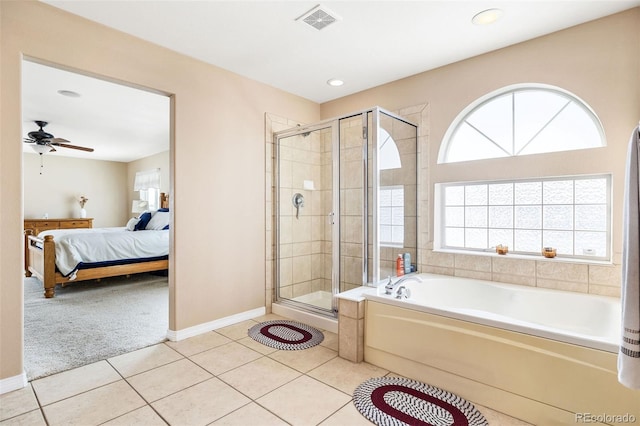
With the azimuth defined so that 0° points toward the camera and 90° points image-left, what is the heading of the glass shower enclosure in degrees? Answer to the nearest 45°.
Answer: approximately 45°

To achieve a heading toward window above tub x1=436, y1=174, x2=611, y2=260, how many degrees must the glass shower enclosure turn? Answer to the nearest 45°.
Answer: approximately 135° to its left

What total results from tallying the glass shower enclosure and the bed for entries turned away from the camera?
0

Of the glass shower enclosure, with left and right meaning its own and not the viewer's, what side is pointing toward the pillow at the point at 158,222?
right

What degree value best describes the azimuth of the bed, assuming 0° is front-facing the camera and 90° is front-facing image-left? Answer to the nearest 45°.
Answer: approximately 45°

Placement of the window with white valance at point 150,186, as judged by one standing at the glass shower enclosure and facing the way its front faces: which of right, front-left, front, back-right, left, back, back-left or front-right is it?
right

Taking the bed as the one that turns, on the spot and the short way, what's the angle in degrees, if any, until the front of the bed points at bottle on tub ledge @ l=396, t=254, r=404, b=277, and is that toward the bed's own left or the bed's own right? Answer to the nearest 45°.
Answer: approximately 90° to the bed's own left

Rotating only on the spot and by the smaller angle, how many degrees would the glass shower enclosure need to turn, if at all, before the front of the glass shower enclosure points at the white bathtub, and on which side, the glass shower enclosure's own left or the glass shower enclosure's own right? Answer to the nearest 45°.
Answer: approximately 90° to the glass shower enclosure's own left

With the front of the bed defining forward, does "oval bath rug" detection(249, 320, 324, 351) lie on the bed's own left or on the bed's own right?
on the bed's own left

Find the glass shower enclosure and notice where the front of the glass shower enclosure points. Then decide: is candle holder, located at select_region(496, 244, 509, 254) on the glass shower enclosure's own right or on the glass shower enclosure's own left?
on the glass shower enclosure's own left

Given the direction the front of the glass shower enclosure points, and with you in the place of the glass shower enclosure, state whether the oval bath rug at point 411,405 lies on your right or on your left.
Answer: on your left
